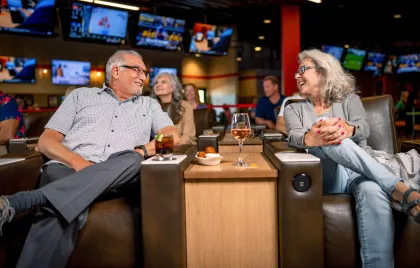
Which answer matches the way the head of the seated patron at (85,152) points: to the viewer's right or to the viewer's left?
to the viewer's right

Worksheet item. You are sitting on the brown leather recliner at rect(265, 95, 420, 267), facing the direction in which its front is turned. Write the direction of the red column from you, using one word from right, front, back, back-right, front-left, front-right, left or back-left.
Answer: back

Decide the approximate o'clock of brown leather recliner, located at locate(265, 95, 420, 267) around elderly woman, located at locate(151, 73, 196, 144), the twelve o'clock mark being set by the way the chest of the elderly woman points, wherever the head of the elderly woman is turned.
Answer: The brown leather recliner is roughly at 10 o'clock from the elderly woman.

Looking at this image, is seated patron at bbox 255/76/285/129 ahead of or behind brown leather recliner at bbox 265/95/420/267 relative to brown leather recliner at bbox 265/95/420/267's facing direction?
behind

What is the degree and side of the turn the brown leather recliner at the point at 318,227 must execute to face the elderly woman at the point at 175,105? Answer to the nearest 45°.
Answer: approximately 135° to its right

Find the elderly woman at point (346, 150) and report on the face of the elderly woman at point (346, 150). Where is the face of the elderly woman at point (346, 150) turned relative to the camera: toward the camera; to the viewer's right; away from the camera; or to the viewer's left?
to the viewer's left

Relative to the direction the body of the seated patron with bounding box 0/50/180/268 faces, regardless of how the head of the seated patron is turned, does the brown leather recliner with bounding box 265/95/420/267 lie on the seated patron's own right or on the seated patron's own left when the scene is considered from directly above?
on the seated patron's own left

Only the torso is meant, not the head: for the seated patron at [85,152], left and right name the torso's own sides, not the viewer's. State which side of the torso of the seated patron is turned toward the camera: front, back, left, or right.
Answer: front

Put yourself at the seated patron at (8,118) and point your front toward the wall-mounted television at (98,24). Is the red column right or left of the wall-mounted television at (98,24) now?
right

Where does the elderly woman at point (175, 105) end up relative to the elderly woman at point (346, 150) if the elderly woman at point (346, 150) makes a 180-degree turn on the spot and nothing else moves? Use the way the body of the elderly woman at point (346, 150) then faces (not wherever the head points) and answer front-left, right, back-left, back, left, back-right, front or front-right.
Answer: front-left
